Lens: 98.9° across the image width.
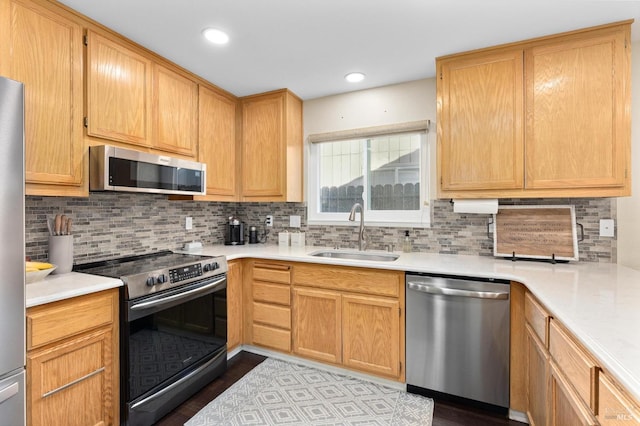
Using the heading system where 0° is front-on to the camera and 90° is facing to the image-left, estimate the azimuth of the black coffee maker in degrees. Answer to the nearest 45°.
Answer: approximately 0°

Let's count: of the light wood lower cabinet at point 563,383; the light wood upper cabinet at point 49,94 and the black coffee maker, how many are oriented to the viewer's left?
1

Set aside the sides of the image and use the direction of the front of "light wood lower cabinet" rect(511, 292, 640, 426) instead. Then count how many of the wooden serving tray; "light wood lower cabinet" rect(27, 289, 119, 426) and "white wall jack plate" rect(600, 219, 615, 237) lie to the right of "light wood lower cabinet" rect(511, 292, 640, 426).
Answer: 2

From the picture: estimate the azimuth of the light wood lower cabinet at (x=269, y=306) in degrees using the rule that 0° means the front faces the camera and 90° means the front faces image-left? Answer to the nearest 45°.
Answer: approximately 45°

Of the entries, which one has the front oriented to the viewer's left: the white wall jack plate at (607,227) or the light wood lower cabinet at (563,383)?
the light wood lower cabinet

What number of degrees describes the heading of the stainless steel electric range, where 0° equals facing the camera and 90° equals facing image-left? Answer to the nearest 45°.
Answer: approximately 315°
